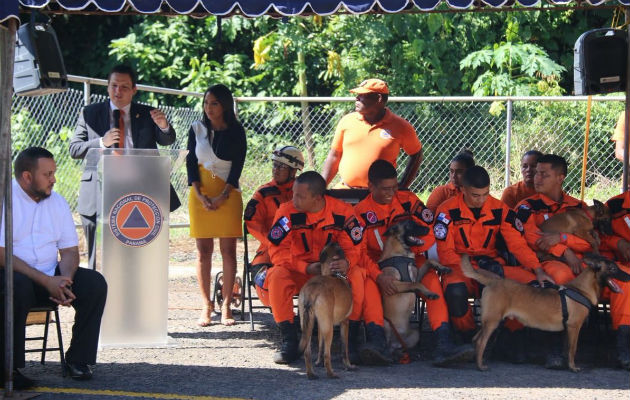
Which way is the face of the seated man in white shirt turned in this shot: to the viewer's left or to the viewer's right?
to the viewer's right

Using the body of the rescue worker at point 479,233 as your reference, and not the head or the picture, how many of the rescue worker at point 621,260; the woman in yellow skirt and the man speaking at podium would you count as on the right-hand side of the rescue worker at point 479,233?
2

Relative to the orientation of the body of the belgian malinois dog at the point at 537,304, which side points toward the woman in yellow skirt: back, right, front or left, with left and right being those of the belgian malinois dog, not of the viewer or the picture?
back

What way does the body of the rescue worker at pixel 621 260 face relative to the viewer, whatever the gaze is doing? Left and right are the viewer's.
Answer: facing the viewer and to the left of the viewer

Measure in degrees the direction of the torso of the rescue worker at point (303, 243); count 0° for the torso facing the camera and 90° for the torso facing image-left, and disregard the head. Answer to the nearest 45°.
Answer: approximately 0°

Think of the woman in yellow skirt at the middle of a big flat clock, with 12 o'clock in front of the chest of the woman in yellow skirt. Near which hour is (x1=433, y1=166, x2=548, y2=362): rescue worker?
The rescue worker is roughly at 10 o'clock from the woman in yellow skirt.

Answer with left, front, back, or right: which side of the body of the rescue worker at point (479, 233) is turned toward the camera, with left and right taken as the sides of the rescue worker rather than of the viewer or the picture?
front
